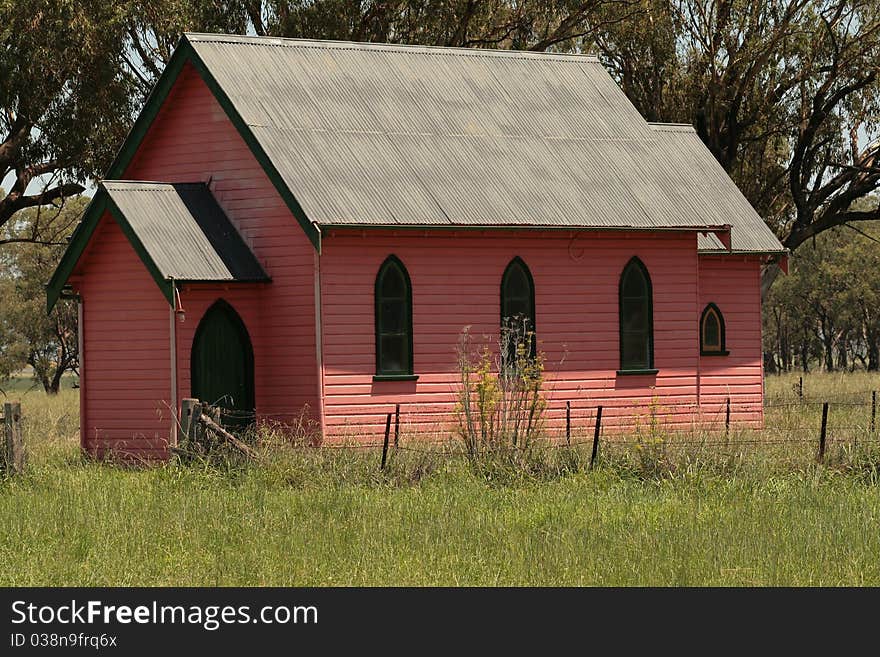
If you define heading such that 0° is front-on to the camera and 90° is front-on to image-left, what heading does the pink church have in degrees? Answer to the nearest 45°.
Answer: approximately 45°

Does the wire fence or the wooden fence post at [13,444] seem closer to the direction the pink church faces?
the wooden fence post

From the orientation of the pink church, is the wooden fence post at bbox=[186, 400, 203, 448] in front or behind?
in front

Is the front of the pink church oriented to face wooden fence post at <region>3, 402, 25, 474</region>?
yes

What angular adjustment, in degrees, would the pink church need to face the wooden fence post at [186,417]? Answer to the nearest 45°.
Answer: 0° — it already faces it
